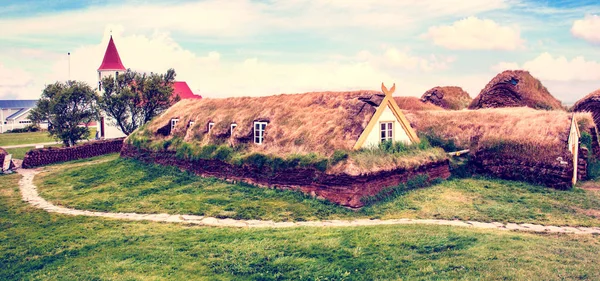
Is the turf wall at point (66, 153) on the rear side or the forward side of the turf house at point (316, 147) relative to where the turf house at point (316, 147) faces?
on the rear side

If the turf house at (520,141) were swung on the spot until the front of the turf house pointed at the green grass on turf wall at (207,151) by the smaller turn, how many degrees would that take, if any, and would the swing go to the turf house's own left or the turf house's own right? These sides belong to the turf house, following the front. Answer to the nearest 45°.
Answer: approximately 180°

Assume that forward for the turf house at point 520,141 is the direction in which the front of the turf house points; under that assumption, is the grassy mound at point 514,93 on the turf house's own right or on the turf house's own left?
on the turf house's own left

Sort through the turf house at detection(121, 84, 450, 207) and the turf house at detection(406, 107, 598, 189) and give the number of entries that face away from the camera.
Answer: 0

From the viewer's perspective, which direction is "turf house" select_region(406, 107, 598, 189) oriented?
to the viewer's right

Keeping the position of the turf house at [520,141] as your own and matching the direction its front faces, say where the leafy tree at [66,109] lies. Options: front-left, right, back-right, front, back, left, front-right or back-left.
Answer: back

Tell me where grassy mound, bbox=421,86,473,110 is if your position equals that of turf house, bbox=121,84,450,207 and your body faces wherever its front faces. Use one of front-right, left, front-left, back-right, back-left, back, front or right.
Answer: left

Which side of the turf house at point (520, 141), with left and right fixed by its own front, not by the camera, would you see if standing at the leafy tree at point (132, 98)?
back
